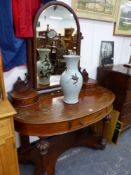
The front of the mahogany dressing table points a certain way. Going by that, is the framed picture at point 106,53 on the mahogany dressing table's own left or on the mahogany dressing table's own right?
on the mahogany dressing table's own left

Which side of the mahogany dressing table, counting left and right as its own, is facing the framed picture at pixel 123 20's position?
left

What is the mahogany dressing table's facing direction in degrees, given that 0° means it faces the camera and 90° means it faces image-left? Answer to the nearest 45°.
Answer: approximately 315°
